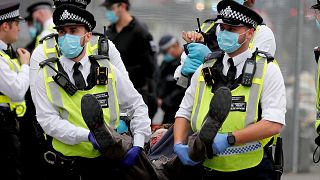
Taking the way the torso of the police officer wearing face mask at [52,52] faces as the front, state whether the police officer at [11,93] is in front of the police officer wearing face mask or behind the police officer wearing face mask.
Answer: behind

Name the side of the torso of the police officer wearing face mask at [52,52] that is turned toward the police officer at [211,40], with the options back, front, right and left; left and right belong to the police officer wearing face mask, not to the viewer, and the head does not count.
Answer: left

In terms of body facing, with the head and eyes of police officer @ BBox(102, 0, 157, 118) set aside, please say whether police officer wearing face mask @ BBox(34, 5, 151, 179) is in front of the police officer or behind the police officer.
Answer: in front

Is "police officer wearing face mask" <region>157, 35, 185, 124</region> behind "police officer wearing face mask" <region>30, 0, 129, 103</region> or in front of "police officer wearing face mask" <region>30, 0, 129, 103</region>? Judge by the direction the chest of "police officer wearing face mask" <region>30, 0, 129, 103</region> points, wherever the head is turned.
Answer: behind

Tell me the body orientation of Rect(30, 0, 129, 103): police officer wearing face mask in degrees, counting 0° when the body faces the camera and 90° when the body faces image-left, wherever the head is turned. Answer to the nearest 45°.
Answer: approximately 0°

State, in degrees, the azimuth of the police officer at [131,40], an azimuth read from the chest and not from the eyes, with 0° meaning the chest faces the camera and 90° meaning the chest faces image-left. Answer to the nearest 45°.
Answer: approximately 45°

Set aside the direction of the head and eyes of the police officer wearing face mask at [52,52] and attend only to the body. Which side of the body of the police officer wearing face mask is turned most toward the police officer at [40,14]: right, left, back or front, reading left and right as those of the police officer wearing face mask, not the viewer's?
back
